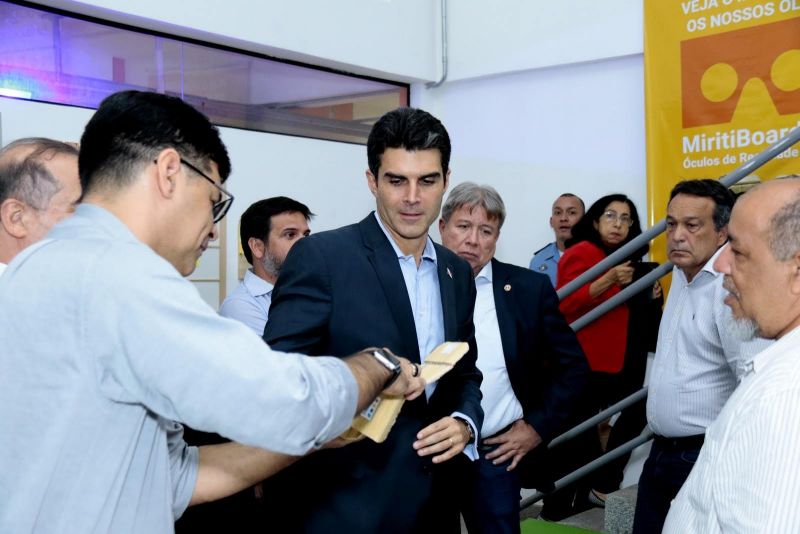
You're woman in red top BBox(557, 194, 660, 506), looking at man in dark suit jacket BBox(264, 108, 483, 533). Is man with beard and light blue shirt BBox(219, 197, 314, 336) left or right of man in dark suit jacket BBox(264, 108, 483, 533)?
right

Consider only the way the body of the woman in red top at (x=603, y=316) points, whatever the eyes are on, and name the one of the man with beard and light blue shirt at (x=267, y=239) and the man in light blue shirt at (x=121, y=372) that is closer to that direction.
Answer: the man in light blue shirt

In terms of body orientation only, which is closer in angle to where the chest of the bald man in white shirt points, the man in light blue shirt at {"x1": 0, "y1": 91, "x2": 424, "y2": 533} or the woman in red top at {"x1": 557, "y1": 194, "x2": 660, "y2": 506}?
the man in light blue shirt

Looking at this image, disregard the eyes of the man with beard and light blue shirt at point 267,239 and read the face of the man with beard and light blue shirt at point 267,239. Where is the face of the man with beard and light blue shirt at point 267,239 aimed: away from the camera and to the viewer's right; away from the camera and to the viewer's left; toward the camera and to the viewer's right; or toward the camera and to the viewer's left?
toward the camera and to the viewer's right

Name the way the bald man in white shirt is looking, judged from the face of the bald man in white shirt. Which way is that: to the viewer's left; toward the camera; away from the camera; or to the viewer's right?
to the viewer's left

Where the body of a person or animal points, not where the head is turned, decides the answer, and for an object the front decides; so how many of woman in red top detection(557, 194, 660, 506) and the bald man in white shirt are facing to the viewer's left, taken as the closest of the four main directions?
1

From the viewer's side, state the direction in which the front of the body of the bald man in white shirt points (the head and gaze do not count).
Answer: to the viewer's left
